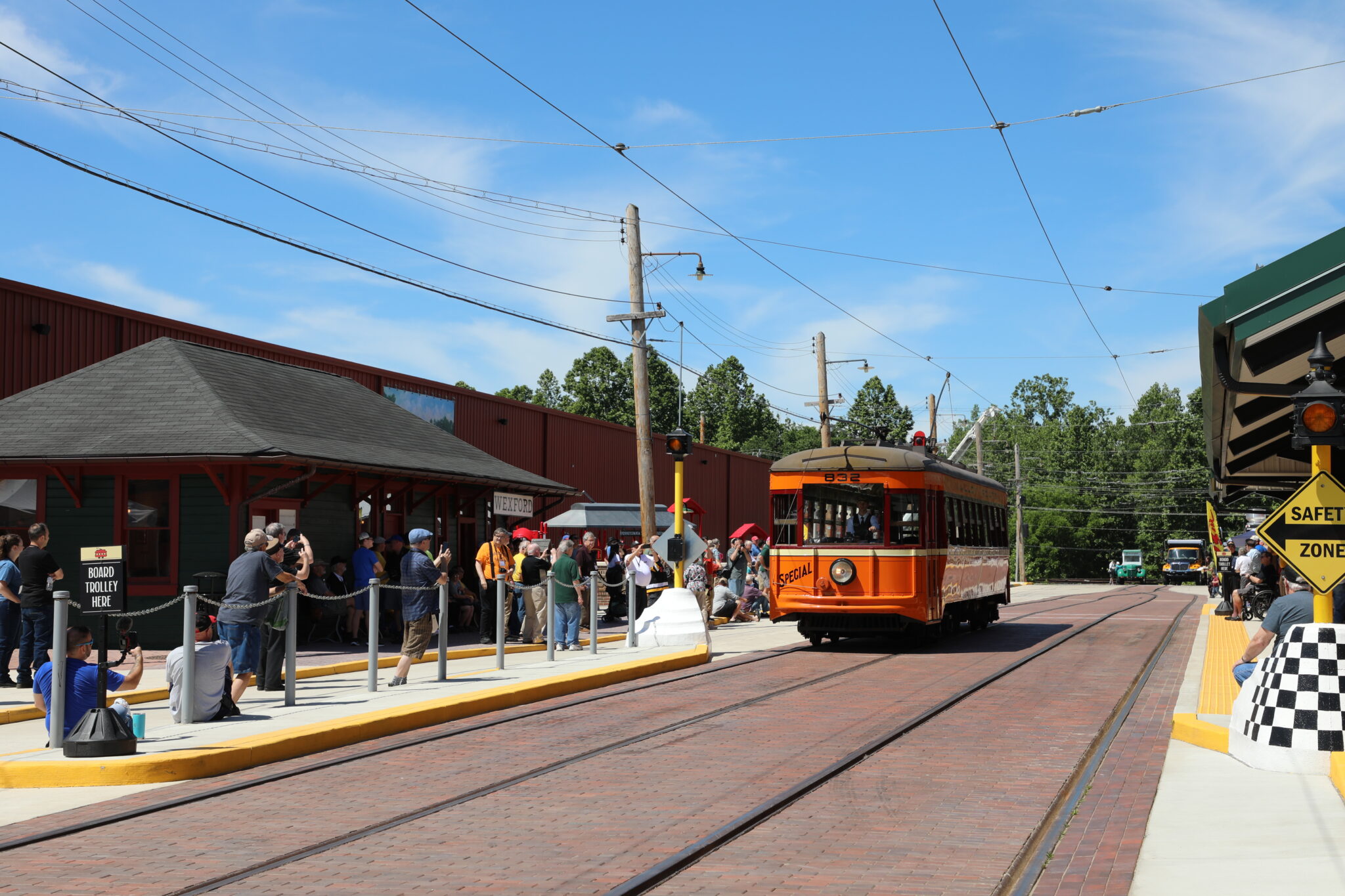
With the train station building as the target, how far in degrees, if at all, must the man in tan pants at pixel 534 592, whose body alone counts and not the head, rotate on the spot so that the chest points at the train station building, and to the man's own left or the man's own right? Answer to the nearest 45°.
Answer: approximately 135° to the man's own left

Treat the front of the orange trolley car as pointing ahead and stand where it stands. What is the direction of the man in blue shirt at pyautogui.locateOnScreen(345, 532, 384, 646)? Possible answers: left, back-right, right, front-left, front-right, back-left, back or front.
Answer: front-right

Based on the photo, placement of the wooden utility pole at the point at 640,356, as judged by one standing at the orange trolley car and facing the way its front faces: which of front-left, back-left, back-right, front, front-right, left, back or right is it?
right

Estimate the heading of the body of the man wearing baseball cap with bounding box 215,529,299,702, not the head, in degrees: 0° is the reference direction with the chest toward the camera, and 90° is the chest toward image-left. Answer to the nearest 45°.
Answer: approximately 225°

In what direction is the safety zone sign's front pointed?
toward the camera

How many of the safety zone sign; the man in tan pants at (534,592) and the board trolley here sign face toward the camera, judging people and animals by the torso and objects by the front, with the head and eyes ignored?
2

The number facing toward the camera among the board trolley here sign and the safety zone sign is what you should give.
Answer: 2

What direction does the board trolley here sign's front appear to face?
toward the camera

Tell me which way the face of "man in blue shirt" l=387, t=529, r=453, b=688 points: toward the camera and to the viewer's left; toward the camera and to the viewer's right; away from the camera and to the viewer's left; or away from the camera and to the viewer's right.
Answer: away from the camera and to the viewer's right

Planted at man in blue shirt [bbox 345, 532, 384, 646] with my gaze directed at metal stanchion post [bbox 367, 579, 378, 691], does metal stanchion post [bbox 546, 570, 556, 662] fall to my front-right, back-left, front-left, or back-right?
front-left

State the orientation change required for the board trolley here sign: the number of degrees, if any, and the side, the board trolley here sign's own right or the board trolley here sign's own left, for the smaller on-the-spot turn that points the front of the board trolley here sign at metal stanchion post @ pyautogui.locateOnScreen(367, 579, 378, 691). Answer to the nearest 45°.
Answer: approximately 135° to the board trolley here sign's own left

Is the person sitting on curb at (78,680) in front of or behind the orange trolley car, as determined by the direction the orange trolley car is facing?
in front

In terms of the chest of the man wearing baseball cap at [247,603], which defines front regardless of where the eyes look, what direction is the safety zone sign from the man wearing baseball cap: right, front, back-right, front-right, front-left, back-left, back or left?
right

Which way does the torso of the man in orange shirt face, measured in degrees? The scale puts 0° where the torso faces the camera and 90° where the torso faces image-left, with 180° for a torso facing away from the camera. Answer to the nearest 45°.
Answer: approximately 315°
